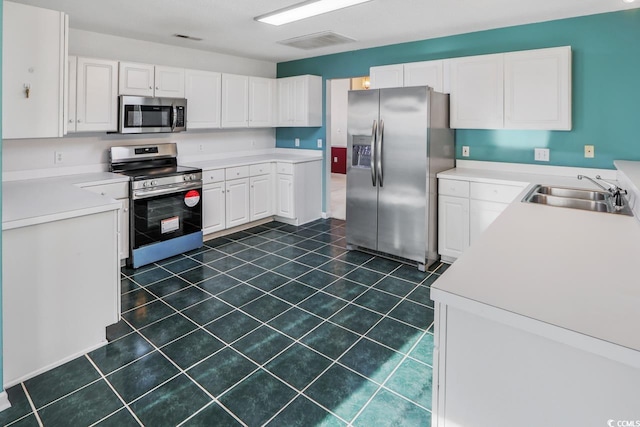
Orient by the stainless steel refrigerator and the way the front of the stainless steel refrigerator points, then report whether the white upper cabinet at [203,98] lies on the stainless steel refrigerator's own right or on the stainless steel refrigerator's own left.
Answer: on the stainless steel refrigerator's own right

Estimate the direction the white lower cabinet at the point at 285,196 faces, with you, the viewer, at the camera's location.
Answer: facing the viewer and to the left of the viewer

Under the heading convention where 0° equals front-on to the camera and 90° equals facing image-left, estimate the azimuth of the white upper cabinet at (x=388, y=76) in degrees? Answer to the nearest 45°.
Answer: approximately 45°

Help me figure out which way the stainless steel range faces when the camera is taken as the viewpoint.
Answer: facing the viewer and to the right of the viewer

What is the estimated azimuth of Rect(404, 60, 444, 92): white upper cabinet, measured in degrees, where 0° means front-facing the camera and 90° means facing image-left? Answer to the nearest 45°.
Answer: approximately 45°

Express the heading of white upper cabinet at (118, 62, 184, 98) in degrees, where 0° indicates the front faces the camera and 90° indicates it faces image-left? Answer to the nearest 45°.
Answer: approximately 315°

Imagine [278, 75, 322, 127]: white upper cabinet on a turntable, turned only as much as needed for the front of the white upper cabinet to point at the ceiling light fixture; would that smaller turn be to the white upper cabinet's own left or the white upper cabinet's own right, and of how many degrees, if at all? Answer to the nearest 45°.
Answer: approximately 45° to the white upper cabinet's own left
